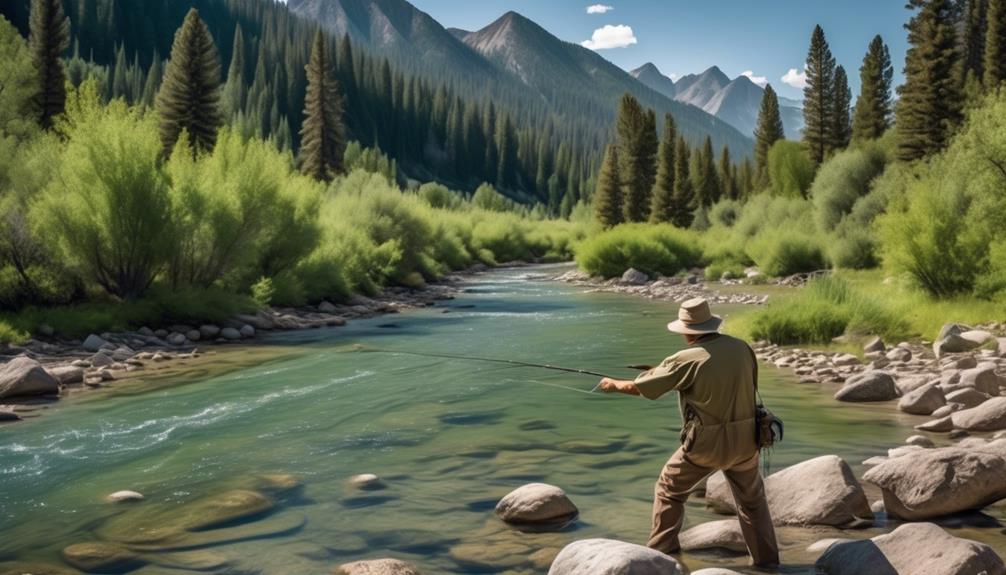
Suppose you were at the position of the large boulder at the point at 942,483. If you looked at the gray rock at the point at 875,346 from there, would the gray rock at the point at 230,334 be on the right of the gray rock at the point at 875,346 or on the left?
left

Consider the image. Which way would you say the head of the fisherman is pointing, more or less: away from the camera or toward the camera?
away from the camera

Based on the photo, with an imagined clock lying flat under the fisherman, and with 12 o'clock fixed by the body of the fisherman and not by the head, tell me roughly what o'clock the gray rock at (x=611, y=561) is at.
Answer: The gray rock is roughly at 9 o'clock from the fisherman.

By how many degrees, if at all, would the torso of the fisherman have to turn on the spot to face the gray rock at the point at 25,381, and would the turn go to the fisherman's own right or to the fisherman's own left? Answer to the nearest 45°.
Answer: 0° — they already face it

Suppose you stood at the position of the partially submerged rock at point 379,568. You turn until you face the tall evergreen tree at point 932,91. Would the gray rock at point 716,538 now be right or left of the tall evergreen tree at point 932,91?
right

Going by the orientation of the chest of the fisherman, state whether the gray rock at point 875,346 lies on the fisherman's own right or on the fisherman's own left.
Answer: on the fisherman's own right

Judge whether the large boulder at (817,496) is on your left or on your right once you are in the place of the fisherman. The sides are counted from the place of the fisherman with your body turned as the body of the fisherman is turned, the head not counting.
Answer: on your right

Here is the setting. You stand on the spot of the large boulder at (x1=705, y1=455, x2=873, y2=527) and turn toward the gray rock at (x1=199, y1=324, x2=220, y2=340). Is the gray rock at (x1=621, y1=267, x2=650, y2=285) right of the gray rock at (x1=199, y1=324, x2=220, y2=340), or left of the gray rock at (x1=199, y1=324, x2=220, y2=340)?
right

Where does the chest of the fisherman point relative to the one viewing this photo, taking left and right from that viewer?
facing away from the viewer and to the left of the viewer

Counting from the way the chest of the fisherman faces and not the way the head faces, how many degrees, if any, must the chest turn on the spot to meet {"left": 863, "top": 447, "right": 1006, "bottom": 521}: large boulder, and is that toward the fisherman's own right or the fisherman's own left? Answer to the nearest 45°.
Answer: approximately 90° to the fisherman's own right
